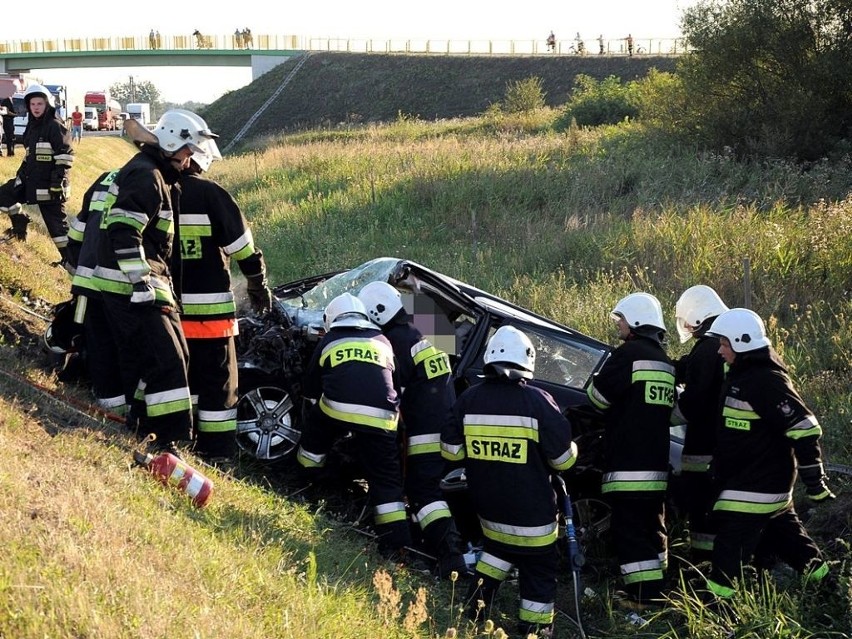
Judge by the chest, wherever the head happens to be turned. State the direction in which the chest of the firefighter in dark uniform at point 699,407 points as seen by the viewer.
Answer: to the viewer's left

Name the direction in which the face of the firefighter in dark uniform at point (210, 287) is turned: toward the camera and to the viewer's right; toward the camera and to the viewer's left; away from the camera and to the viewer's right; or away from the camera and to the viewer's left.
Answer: away from the camera and to the viewer's right

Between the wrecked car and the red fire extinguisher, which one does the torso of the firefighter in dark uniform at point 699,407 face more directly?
the wrecked car

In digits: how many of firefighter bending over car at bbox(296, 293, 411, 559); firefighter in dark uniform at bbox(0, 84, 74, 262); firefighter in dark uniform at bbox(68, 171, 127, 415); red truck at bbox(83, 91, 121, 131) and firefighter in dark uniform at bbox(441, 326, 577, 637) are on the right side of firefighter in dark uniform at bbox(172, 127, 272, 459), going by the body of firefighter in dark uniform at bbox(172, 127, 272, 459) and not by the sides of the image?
2

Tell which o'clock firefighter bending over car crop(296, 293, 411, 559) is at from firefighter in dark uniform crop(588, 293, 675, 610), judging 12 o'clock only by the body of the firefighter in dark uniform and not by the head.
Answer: The firefighter bending over car is roughly at 10 o'clock from the firefighter in dark uniform.

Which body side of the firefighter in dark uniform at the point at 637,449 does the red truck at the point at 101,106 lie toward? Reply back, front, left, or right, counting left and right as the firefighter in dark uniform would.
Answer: front

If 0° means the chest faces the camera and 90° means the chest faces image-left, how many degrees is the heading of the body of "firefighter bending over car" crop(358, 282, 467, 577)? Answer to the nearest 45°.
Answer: approximately 135°

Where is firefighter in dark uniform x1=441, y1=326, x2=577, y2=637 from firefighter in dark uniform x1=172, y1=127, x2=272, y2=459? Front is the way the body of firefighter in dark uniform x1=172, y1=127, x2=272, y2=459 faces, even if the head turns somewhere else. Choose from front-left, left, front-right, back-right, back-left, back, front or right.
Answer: right

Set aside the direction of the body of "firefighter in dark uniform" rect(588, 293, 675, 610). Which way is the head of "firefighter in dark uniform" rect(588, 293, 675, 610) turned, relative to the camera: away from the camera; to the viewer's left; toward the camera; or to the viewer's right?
to the viewer's left

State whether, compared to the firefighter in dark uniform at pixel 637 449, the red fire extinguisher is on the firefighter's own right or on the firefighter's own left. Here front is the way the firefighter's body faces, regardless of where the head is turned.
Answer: on the firefighter's own left
